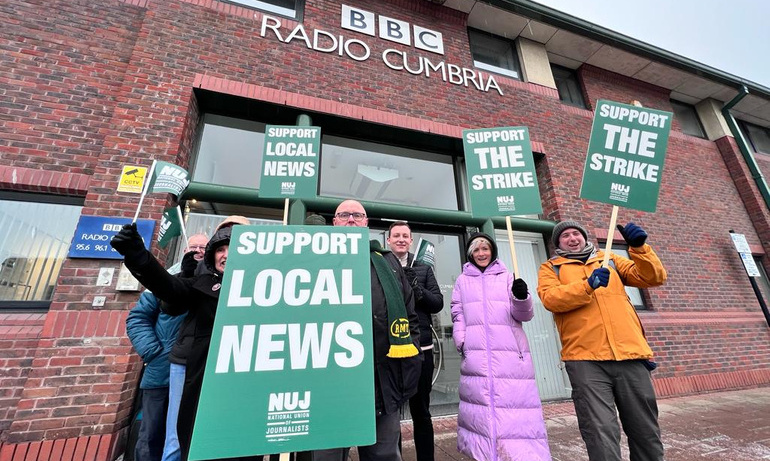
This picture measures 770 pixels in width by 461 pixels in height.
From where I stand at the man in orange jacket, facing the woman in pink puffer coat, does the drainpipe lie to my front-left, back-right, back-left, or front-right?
back-right

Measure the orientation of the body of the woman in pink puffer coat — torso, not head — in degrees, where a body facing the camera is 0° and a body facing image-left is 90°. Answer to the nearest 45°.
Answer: approximately 0°

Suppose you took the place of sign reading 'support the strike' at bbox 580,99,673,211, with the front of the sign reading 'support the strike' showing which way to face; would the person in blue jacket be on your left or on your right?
on your right
